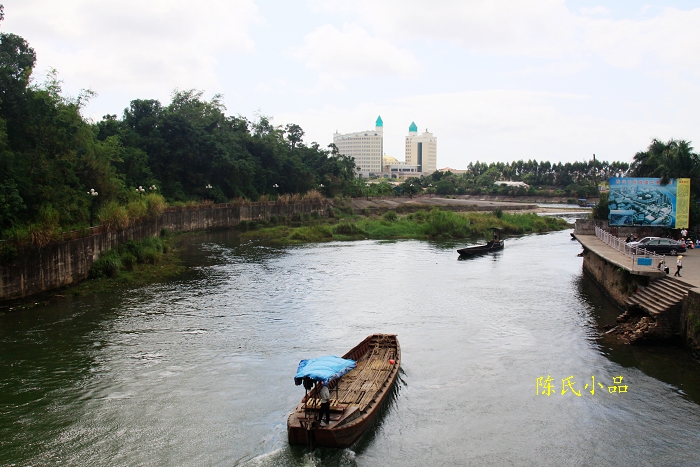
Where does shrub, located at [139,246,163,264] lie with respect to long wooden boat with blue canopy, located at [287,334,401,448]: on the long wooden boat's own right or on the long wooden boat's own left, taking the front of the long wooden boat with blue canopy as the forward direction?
on the long wooden boat's own left

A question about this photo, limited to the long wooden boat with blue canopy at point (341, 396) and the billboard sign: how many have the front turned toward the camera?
1

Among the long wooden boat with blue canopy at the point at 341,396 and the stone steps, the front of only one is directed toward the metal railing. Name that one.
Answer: the long wooden boat with blue canopy

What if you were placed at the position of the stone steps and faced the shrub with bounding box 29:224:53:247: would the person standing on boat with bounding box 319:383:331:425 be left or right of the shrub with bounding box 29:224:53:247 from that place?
left

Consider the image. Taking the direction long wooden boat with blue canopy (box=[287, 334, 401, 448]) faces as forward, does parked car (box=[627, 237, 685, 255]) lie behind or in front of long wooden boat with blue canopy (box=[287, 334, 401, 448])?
in front

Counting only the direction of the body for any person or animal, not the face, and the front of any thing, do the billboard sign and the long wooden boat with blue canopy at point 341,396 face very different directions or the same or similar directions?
very different directions

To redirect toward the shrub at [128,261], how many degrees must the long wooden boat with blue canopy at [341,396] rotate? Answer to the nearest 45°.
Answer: approximately 90° to its left

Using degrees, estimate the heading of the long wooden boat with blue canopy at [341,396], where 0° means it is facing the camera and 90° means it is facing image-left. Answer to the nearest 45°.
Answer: approximately 225°

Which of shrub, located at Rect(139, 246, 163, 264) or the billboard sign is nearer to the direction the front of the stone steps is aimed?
the shrub

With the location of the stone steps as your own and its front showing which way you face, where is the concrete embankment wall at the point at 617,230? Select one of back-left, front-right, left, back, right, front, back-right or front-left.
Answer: back-right

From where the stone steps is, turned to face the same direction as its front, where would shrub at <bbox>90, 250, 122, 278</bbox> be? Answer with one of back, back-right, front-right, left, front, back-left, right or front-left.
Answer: front-right
